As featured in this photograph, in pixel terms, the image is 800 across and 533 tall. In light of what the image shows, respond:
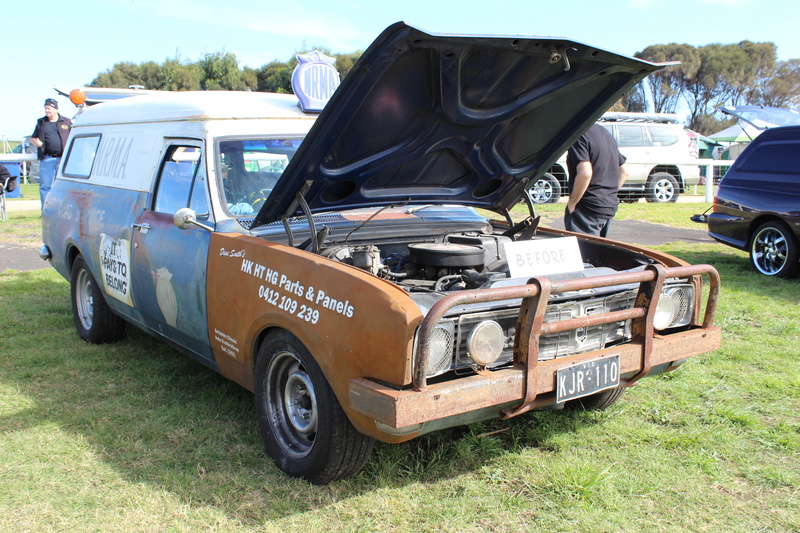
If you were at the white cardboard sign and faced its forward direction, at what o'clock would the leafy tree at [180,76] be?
The leafy tree is roughly at 5 o'clock from the white cardboard sign.

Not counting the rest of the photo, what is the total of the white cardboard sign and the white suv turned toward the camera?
1

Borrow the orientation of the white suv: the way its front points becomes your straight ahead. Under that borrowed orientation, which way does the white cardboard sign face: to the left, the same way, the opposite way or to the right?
to the left

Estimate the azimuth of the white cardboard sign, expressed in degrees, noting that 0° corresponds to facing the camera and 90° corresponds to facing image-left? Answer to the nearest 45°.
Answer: approximately 0°

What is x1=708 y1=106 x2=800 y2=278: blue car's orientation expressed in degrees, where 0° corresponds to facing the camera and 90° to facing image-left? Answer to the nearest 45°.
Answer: approximately 315°

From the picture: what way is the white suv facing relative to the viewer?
to the viewer's left

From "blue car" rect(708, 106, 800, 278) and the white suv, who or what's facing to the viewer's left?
the white suv

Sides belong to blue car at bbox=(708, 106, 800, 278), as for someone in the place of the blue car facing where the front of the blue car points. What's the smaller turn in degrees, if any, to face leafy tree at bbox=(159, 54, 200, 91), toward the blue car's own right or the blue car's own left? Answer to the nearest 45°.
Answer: approximately 180°

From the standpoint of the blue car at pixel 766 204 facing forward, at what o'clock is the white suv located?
The white suv is roughly at 7 o'clock from the blue car.

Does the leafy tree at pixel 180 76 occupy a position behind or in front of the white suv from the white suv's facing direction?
in front

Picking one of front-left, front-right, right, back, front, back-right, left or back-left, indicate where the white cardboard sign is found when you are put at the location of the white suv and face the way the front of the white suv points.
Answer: left

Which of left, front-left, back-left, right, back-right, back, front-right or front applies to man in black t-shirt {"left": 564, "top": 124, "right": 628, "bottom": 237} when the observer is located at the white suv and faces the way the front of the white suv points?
left

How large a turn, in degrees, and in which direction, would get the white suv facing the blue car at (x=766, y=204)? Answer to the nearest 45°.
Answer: approximately 90° to its left
